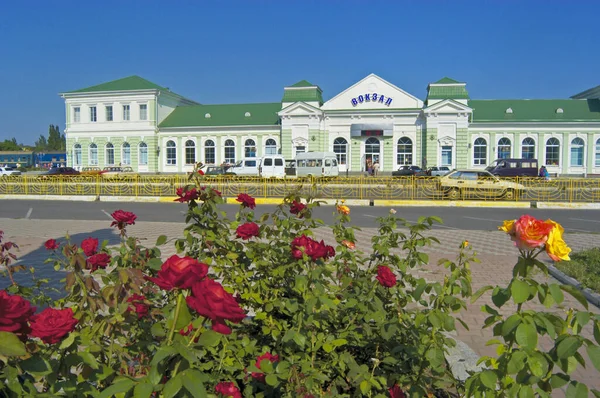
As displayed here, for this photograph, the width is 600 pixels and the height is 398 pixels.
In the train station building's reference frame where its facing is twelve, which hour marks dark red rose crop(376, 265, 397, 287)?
The dark red rose is roughly at 12 o'clock from the train station building.

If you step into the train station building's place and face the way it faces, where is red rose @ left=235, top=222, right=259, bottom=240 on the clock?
The red rose is roughly at 12 o'clock from the train station building.

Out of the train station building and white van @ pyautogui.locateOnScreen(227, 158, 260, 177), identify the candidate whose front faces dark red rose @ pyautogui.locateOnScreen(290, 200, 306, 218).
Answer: the train station building

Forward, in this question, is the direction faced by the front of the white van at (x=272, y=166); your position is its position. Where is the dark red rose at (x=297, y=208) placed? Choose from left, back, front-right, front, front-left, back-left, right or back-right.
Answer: back

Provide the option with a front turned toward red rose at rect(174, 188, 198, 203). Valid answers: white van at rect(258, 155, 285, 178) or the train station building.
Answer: the train station building

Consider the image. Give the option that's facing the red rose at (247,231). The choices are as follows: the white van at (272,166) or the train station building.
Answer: the train station building

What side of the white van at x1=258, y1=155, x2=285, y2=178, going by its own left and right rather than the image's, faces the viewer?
back

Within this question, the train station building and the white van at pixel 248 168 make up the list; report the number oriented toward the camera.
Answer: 1
